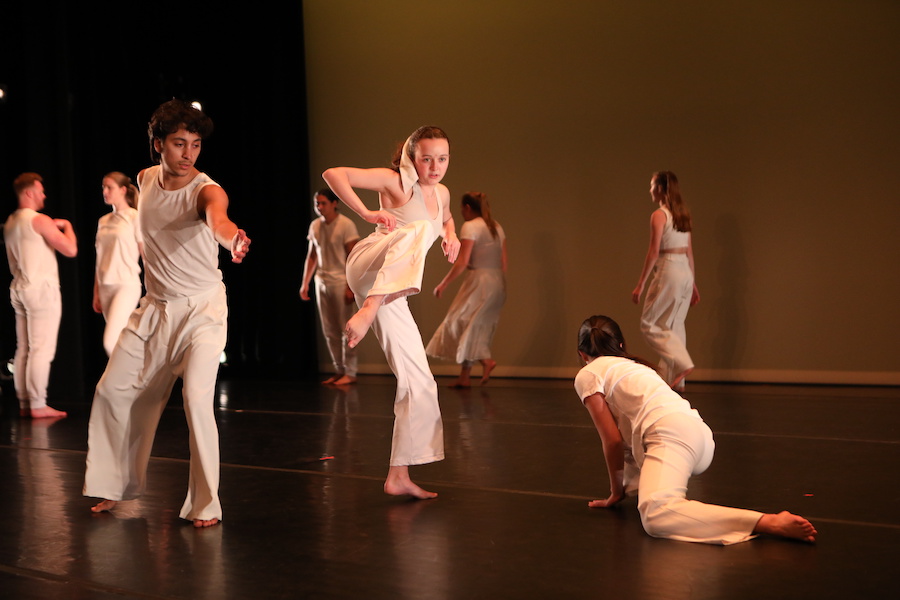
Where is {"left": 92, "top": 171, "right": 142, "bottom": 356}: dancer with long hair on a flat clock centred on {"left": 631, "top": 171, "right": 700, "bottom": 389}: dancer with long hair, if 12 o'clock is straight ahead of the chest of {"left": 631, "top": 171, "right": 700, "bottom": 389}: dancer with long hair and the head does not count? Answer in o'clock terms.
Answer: {"left": 92, "top": 171, "right": 142, "bottom": 356}: dancer with long hair is roughly at 10 o'clock from {"left": 631, "top": 171, "right": 700, "bottom": 389}: dancer with long hair.

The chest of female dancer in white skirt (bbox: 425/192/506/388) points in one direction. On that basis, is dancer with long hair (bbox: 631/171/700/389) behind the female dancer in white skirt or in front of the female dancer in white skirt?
behind

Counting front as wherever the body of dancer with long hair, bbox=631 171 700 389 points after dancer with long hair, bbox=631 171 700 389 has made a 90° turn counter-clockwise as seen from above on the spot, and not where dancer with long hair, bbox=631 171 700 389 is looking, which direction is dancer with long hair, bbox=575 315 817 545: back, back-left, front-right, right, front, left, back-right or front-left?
front-left

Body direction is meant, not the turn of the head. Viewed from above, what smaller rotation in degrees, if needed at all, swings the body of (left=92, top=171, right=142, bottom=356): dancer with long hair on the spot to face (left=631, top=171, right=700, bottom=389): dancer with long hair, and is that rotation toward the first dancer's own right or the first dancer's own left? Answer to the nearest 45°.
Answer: approximately 135° to the first dancer's own left

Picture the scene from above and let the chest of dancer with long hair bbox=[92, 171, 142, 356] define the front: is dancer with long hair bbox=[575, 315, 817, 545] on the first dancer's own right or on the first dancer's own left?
on the first dancer's own left

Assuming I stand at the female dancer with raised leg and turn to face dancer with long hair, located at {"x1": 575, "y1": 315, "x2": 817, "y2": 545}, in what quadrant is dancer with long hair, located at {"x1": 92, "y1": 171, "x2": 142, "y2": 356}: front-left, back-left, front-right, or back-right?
back-left
